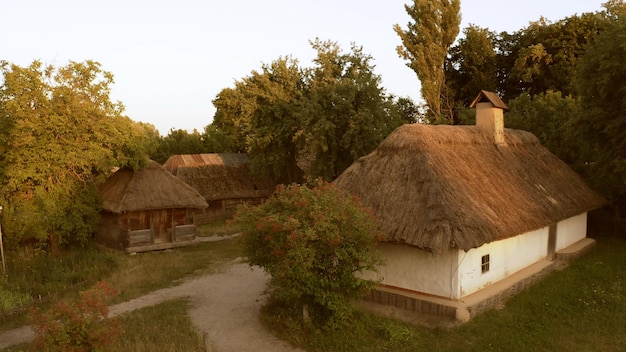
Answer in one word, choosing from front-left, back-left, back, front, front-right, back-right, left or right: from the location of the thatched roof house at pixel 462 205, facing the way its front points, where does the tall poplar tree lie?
back-left

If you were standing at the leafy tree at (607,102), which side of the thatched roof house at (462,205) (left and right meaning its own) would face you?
left

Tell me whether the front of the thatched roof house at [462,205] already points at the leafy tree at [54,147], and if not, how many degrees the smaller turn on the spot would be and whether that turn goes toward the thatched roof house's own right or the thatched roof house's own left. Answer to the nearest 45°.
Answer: approximately 135° to the thatched roof house's own right

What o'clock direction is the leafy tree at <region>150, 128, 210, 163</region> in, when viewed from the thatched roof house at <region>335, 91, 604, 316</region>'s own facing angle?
The leafy tree is roughly at 6 o'clock from the thatched roof house.

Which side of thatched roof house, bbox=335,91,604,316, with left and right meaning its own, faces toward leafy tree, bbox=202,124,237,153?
back

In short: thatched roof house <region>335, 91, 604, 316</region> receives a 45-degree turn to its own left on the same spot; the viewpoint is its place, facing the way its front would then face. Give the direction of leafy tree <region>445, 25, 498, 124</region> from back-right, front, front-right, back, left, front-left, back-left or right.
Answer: left

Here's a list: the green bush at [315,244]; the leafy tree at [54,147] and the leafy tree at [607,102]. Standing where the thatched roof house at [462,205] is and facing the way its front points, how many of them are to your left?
1

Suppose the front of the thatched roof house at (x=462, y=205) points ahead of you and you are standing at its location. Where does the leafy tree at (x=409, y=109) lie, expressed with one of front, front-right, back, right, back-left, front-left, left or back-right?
back-left

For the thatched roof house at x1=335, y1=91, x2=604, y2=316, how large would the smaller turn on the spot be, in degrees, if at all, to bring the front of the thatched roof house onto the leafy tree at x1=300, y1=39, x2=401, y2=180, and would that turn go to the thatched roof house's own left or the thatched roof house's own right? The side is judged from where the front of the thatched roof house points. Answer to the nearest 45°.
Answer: approximately 180°

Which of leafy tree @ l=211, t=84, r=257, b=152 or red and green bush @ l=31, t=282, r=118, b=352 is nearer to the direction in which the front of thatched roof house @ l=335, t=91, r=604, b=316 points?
the red and green bush

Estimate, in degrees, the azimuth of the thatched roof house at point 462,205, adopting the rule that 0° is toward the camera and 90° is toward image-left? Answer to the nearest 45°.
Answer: approximately 315°

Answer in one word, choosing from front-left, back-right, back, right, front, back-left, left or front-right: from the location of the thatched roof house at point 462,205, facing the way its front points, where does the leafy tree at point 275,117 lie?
back

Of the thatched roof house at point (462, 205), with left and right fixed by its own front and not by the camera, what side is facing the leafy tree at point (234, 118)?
back
